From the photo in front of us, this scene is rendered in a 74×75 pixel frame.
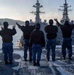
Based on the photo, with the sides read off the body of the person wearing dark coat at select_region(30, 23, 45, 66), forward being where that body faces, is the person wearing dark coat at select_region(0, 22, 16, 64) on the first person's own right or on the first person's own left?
on the first person's own left

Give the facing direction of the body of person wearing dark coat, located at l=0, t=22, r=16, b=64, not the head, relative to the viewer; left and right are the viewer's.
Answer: facing away from the viewer

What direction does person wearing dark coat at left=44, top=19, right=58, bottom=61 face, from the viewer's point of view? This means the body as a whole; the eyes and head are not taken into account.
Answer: away from the camera

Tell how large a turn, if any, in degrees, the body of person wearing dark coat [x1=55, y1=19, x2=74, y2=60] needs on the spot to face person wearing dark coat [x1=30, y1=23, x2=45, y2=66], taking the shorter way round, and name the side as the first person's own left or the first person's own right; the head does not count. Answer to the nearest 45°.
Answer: approximately 135° to the first person's own left

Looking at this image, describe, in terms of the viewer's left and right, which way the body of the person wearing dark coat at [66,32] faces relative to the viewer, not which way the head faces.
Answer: facing away from the viewer

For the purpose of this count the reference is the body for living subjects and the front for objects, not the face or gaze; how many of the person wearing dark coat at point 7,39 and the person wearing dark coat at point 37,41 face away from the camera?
2

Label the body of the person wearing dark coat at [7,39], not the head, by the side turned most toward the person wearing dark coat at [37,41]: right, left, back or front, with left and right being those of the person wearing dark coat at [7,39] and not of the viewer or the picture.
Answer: right

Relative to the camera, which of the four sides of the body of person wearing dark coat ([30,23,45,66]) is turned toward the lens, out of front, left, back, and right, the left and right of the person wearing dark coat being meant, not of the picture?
back

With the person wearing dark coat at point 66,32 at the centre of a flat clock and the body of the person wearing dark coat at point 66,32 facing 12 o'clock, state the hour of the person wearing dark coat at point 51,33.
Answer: the person wearing dark coat at point 51,33 is roughly at 8 o'clock from the person wearing dark coat at point 66,32.
